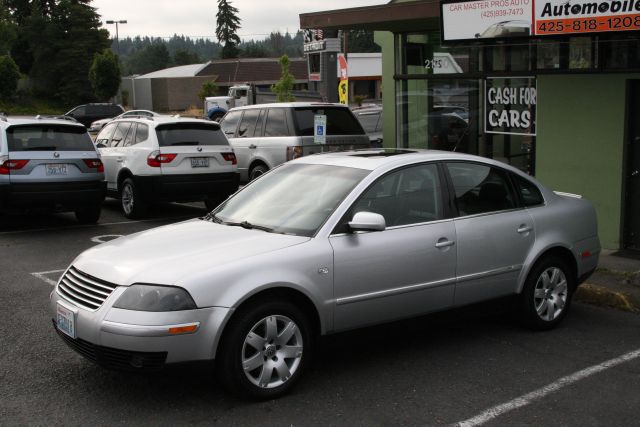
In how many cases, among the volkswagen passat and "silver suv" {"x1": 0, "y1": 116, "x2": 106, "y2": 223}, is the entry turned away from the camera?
1

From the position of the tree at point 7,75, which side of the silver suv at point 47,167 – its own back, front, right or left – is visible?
front

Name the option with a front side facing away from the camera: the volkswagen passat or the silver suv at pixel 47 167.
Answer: the silver suv

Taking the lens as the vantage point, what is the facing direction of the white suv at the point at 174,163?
facing away from the viewer and to the left of the viewer

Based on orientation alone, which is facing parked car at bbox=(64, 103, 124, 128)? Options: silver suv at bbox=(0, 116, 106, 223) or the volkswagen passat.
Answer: the silver suv

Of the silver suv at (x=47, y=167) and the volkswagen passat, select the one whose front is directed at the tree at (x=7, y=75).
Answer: the silver suv

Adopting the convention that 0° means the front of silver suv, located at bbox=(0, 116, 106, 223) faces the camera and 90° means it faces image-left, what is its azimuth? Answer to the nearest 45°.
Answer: approximately 180°

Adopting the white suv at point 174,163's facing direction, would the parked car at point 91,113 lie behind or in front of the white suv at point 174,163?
in front

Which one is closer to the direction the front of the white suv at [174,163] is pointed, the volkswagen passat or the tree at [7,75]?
the tree
